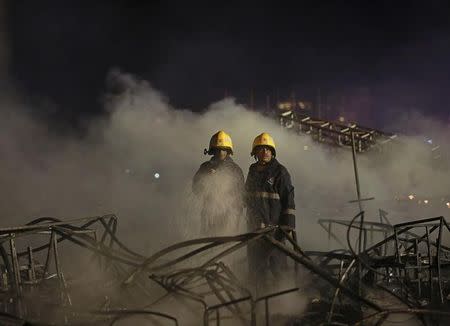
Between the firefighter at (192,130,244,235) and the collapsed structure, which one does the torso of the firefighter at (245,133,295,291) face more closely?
the collapsed structure

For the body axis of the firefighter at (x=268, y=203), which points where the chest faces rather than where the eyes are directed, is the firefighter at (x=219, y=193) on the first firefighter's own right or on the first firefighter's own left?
on the first firefighter's own right

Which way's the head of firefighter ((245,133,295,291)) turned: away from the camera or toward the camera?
toward the camera

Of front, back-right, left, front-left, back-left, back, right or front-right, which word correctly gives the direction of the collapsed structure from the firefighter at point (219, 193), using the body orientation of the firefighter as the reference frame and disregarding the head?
front

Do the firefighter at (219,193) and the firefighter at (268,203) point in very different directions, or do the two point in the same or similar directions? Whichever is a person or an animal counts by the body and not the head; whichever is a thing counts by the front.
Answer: same or similar directions

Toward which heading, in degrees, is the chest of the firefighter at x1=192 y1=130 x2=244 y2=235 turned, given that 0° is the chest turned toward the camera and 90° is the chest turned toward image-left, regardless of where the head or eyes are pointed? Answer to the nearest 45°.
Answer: approximately 0°

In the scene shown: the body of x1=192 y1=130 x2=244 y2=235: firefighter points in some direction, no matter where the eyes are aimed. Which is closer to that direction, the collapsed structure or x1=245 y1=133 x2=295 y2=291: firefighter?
the collapsed structure

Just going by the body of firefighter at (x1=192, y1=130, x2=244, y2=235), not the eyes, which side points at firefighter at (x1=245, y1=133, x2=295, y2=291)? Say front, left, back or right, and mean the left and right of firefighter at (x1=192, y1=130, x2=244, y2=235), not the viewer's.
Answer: left

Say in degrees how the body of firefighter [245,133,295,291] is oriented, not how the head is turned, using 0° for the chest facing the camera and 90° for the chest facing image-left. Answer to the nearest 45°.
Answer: approximately 0°
